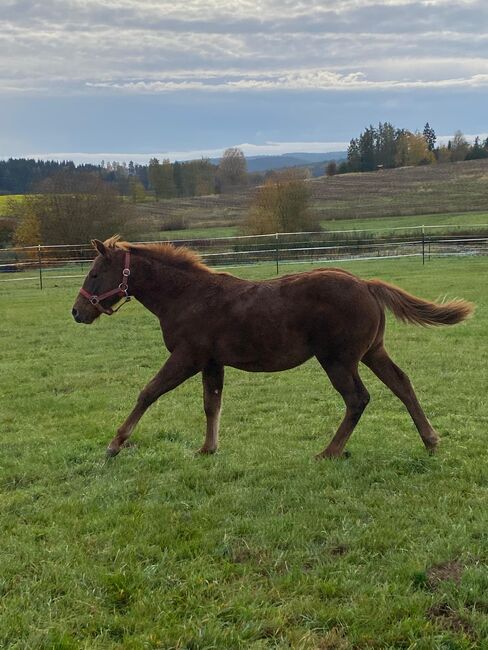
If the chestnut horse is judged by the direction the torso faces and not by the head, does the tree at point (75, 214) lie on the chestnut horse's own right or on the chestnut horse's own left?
on the chestnut horse's own right

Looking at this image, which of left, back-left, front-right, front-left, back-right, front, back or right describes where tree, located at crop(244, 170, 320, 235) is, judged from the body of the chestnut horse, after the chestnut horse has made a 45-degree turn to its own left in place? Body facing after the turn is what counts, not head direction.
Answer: back-right

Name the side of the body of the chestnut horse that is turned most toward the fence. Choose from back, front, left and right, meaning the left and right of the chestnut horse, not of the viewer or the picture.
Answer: right

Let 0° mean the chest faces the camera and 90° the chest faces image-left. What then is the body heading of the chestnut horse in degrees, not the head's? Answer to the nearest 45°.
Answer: approximately 90°

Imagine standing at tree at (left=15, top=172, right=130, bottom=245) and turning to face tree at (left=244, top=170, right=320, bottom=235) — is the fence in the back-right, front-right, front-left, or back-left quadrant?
front-right
